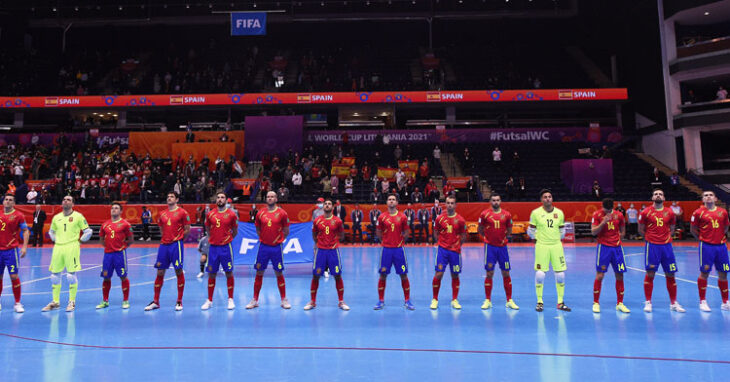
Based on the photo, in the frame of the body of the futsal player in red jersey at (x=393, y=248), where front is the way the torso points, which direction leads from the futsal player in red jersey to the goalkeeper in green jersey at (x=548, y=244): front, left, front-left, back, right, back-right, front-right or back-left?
left

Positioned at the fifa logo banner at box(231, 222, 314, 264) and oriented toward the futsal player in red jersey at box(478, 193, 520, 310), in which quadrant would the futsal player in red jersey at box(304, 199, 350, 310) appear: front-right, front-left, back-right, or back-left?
front-right

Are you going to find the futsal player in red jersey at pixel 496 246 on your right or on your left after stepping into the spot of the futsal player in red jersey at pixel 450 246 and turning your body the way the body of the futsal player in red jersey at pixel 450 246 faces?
on your left

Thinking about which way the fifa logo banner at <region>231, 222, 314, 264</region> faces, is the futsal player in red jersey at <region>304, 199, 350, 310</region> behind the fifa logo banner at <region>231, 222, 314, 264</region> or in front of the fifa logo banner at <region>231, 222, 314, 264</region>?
in front

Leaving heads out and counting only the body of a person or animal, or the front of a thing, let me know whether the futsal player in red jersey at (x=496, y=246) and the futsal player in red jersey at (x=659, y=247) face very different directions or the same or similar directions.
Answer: same or similar directions

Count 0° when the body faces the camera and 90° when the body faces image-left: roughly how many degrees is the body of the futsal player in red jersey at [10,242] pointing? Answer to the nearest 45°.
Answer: approximately 0°

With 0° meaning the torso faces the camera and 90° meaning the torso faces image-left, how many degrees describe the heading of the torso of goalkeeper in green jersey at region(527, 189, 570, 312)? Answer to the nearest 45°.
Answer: approximately 0°

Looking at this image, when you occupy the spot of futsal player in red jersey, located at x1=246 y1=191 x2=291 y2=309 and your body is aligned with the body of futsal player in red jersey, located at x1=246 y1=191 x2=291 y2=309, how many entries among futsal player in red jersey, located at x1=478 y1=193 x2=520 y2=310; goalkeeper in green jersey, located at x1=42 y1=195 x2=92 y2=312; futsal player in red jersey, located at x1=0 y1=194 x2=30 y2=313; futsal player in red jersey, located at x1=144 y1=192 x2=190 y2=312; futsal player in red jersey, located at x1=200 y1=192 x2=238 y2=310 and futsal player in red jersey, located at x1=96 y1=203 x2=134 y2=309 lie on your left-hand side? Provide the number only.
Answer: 1

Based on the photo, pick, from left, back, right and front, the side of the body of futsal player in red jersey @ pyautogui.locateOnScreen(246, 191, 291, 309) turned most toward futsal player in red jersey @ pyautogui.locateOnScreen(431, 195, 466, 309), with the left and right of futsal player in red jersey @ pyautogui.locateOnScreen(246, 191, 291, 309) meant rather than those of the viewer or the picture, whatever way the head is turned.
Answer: left

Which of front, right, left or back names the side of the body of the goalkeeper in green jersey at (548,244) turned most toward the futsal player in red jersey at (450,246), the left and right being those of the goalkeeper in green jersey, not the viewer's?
right

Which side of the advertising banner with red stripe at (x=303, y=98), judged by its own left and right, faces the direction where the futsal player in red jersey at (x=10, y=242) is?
front

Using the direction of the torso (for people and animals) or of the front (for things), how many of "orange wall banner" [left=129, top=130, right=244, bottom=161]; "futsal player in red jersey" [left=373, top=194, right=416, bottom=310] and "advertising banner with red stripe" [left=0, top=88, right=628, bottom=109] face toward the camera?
3

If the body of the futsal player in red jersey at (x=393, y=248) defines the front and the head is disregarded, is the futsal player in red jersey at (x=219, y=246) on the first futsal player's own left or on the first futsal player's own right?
on the first futsal player's own right

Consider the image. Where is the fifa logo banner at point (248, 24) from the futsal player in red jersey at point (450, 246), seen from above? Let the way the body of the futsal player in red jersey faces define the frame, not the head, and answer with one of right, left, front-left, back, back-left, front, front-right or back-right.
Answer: back-right

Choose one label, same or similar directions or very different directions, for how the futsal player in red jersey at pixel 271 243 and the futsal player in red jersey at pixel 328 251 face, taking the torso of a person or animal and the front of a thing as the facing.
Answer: same or similar directions

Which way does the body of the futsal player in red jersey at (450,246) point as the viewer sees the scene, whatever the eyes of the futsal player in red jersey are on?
toward the camera

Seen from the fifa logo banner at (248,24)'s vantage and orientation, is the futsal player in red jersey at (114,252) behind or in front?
in front

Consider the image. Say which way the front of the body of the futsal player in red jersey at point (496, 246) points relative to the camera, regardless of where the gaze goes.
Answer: toward the camera
